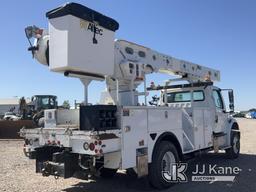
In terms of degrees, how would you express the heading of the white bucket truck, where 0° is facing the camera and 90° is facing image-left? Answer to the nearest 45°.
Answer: approximately 225°
